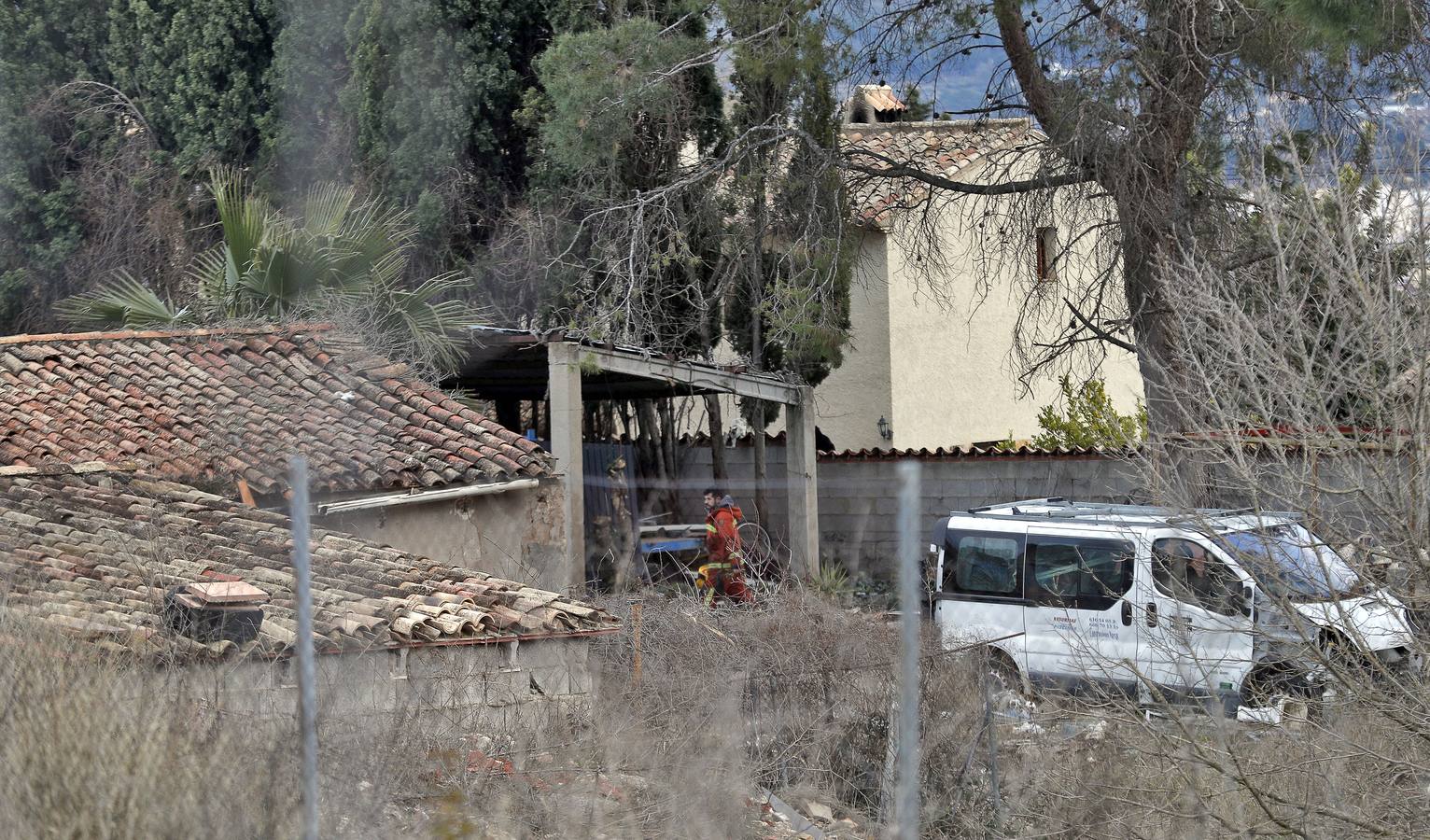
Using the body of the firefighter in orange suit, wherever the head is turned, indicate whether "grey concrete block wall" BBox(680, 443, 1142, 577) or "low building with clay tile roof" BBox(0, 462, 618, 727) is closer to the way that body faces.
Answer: the low building with clay tile roof

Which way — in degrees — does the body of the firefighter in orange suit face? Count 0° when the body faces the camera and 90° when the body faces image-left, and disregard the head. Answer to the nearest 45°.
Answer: approximately 90°

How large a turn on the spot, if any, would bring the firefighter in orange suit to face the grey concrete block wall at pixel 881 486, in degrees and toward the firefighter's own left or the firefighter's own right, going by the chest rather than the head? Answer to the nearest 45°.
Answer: approximately 135° to the firefighter's own right

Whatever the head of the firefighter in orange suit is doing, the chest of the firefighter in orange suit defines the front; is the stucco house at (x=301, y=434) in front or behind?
in front
